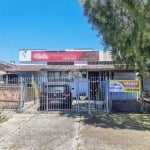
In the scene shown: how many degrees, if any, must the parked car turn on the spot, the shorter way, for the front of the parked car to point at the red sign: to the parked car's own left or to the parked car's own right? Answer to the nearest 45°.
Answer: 0° — it already faces it

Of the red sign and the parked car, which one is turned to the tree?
the red sign

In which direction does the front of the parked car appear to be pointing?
away from the camera

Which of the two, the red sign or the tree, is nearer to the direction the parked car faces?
the red sign

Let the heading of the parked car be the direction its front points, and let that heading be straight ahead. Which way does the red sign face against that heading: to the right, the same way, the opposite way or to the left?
the opposite way

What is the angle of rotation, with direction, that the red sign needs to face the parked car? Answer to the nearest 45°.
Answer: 0° — it already faces it

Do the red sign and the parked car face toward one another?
yes

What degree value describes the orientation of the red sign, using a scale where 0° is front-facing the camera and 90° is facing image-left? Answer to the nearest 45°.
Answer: approximately 0°

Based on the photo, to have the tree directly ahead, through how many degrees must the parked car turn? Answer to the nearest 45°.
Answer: approximately 135° to its right

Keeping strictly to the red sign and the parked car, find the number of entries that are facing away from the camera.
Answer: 1

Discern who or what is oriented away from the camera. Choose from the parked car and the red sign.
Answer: the parked car

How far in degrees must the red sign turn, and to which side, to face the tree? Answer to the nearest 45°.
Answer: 0° — it already faces it
